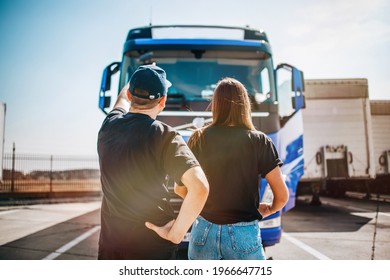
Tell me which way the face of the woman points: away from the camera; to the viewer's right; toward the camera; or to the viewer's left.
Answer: away from the camera

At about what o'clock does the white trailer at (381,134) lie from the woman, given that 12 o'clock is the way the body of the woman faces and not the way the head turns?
The white trailer is roughly at 1 o'clock from the woman.

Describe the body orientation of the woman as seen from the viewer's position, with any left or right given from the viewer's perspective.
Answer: facing away from the viewer

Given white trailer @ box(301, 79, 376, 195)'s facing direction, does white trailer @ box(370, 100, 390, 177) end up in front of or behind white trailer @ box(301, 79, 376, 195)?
in front

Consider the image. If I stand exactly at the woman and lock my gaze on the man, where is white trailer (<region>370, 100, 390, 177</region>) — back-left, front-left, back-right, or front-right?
back-right

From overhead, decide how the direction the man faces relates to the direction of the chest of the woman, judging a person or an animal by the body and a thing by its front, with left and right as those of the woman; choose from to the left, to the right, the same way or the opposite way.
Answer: the same way

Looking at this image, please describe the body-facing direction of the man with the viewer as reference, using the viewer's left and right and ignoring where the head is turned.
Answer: facing away from the viewer

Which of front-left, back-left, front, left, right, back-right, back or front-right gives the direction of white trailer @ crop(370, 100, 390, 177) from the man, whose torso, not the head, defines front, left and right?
front-right

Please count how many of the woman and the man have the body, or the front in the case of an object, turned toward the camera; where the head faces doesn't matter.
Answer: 0
